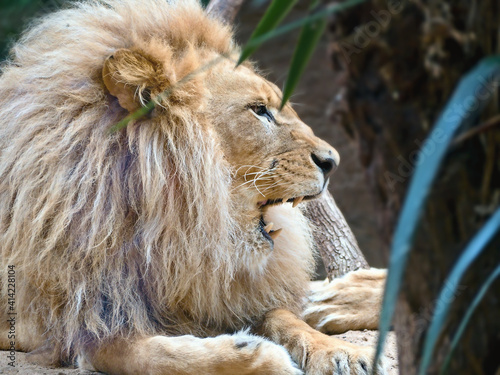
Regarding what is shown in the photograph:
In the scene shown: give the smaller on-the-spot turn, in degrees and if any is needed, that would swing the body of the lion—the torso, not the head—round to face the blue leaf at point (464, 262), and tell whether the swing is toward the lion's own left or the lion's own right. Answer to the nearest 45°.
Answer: approximately 90° to the lion's own right

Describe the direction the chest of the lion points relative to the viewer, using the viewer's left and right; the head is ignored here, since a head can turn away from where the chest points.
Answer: facing to the right of the viewer

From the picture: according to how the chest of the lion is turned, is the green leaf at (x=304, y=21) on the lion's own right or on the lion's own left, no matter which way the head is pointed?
on the lion's own right

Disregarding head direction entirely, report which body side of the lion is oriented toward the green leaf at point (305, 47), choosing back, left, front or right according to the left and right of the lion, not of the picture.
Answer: front

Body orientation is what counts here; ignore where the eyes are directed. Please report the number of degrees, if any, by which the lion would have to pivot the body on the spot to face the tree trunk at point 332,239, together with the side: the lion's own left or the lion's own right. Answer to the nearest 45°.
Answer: approximately 45° to the lion's own left
